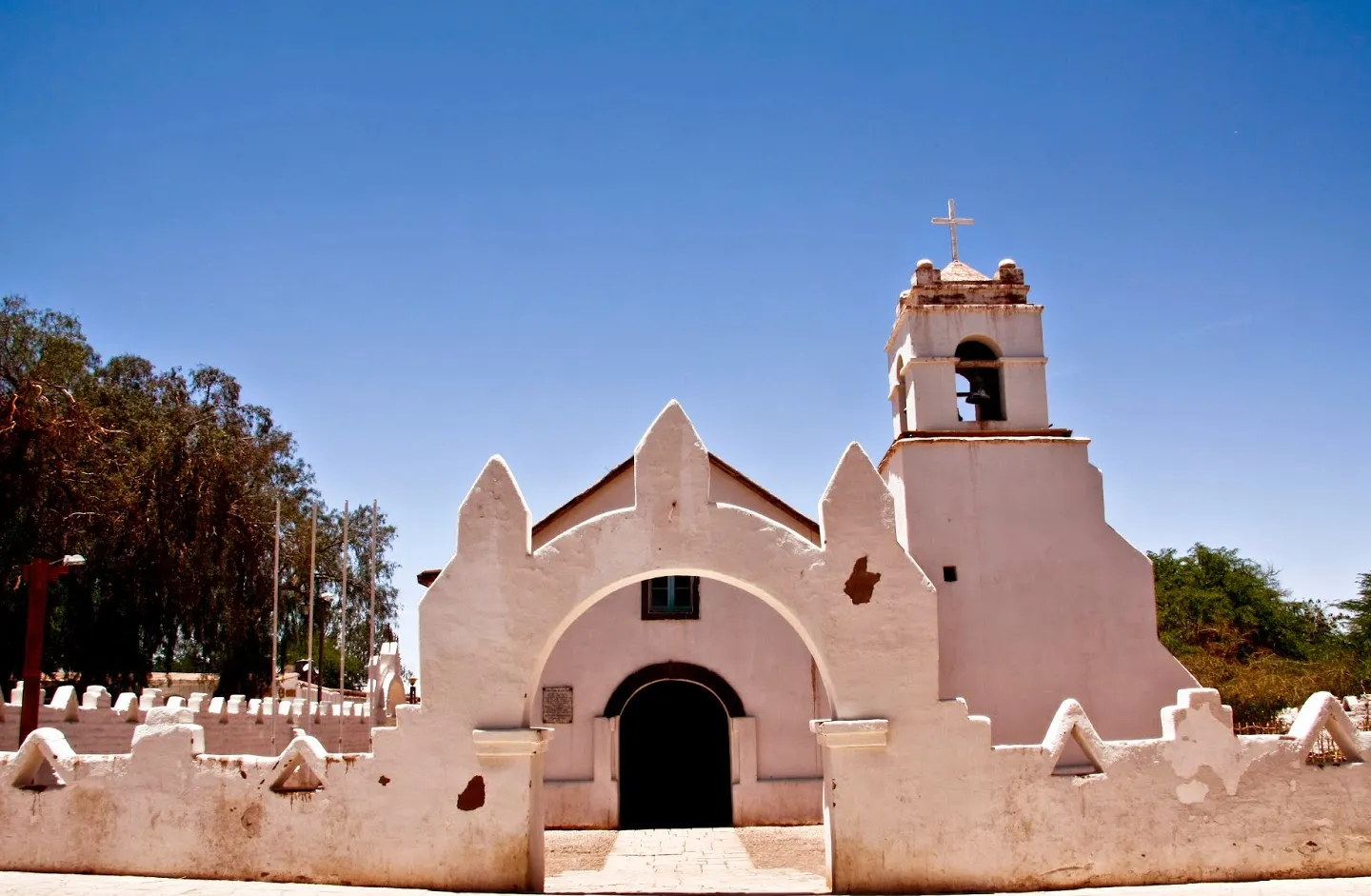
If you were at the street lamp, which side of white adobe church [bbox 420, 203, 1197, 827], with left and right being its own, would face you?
right

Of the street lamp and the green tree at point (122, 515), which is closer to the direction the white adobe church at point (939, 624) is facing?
the street lamp

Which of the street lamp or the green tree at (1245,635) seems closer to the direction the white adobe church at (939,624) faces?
the street lamp

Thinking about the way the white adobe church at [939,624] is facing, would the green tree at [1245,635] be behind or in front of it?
behind

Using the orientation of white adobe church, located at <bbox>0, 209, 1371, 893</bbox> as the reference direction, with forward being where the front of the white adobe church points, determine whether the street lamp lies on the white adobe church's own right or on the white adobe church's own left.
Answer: on the white adobe church's own right
